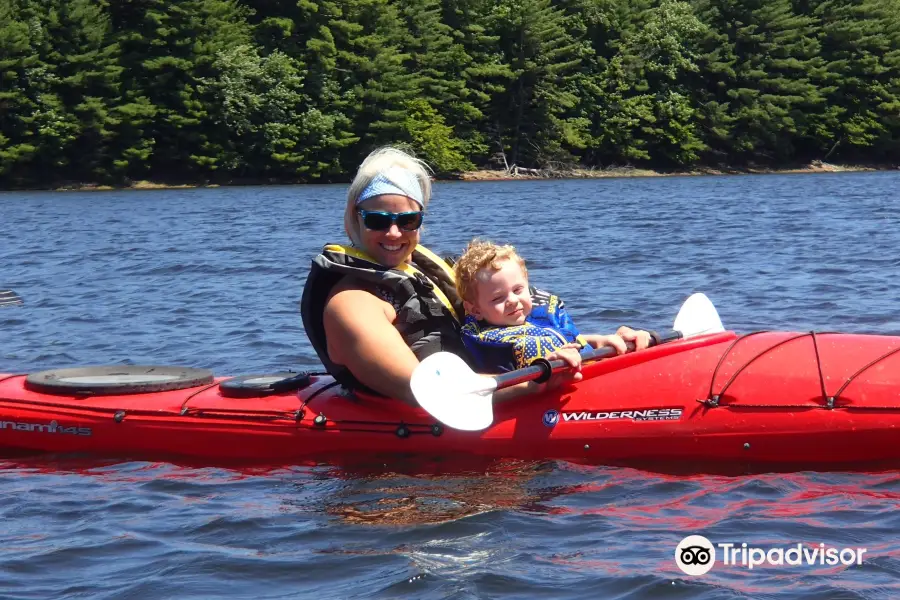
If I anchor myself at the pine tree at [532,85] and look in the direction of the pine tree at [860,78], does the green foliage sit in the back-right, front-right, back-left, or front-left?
back-right

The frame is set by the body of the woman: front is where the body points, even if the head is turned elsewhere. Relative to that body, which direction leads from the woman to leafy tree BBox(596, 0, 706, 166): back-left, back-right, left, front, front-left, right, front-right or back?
back-left

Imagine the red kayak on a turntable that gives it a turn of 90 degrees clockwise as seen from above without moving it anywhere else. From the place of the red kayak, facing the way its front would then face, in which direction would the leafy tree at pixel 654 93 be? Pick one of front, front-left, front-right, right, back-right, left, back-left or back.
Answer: back

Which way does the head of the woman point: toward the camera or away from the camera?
toward the camera

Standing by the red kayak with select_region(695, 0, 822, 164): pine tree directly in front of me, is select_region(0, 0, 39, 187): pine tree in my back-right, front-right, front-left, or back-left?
front-left

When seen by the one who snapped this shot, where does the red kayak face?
facing to the right of the viewer

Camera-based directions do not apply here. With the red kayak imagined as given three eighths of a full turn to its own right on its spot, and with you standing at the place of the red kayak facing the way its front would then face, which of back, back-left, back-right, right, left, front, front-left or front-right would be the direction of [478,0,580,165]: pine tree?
back-right

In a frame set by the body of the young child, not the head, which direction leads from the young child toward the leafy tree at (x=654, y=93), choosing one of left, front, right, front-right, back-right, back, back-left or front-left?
back-left

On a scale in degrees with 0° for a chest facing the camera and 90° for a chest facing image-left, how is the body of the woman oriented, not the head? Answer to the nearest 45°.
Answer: approximately 315°

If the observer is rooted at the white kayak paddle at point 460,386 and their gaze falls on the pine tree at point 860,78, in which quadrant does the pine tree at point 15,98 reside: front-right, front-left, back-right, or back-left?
front-left

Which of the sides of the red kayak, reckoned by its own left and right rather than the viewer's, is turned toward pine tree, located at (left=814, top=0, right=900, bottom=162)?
left

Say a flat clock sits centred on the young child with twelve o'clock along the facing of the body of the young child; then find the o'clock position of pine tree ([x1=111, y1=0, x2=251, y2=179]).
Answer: The pine tree is roughly at 7 o'clock from the young child.

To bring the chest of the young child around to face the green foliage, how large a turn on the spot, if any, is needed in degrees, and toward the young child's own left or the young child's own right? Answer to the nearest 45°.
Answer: approximately 135° to the young child's own left
